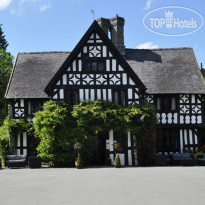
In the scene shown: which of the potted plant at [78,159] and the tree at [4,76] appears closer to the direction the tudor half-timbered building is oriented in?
the potted plant

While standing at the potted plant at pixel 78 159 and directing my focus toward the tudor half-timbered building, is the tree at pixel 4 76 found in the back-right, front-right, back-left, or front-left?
front-left

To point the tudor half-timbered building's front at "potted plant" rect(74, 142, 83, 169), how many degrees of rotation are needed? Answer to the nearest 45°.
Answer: approximately 45° to its right

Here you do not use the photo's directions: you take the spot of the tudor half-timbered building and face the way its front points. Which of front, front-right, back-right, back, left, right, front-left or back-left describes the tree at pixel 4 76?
back-right
